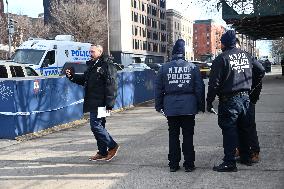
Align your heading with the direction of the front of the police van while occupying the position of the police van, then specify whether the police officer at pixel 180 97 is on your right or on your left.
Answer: on your left

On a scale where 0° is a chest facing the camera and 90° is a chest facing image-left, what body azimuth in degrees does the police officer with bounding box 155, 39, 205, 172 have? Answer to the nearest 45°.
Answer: approximately 180°

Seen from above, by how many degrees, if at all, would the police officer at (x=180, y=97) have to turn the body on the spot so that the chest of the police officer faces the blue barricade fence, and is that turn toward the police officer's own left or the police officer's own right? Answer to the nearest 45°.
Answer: approximately 45° to the police officer's own left

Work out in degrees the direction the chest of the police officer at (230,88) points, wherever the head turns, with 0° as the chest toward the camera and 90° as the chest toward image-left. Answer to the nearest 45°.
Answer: approximately 135°

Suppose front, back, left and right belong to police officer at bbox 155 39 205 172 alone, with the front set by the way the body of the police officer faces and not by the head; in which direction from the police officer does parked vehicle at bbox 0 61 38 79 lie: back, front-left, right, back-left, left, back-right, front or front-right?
front-left

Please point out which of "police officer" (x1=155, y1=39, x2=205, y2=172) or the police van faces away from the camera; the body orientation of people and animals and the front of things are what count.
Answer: the police officer

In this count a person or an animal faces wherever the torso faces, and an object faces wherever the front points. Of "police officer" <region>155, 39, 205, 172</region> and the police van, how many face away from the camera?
1

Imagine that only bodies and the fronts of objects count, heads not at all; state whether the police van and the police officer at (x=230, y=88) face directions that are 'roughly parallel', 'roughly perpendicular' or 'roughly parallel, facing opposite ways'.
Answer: roughly perpendicular
